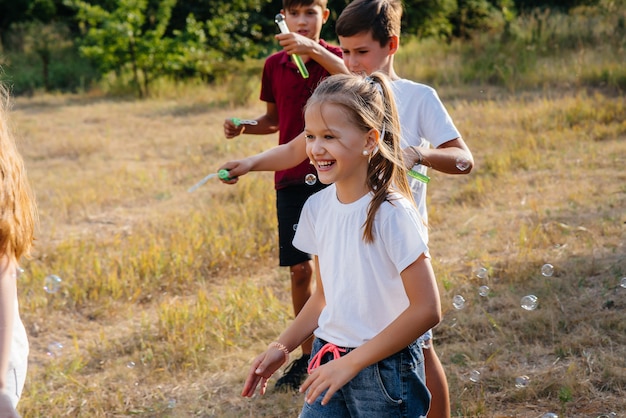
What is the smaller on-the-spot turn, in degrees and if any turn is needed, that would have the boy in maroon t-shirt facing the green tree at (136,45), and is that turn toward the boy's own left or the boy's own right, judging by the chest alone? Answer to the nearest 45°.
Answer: approximately 135° to the boy's own right

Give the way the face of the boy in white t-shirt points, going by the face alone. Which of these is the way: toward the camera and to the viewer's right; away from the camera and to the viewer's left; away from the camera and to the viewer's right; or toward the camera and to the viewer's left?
toward the camera and to the viewer's left

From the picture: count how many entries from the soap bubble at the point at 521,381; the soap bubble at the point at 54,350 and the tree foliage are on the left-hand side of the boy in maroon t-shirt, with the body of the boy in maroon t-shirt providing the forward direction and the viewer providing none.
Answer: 1

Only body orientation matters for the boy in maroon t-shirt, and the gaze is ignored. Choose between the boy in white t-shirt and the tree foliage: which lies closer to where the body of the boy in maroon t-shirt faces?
the boy in white t-shirt

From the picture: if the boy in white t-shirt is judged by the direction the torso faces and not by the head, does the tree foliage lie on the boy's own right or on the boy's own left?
on the boy's own right

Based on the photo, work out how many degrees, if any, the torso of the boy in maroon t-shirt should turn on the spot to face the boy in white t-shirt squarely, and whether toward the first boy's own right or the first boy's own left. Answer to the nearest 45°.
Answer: approximately 90° to the first boy's own left

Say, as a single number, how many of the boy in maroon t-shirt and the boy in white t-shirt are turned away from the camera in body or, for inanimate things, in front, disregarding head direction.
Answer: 0

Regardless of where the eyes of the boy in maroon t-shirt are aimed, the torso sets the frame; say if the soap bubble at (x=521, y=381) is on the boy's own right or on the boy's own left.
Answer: on the boy's own left

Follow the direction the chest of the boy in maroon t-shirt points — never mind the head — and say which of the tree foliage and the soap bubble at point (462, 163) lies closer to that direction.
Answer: the soap bubble

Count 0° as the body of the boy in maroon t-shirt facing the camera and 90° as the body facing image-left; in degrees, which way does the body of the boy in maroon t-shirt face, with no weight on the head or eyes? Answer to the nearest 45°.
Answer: approximately 45°

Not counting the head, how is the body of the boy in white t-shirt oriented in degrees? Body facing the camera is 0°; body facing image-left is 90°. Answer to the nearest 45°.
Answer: approximately 45°

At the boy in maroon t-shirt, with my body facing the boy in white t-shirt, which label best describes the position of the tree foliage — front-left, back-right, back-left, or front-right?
back-left
